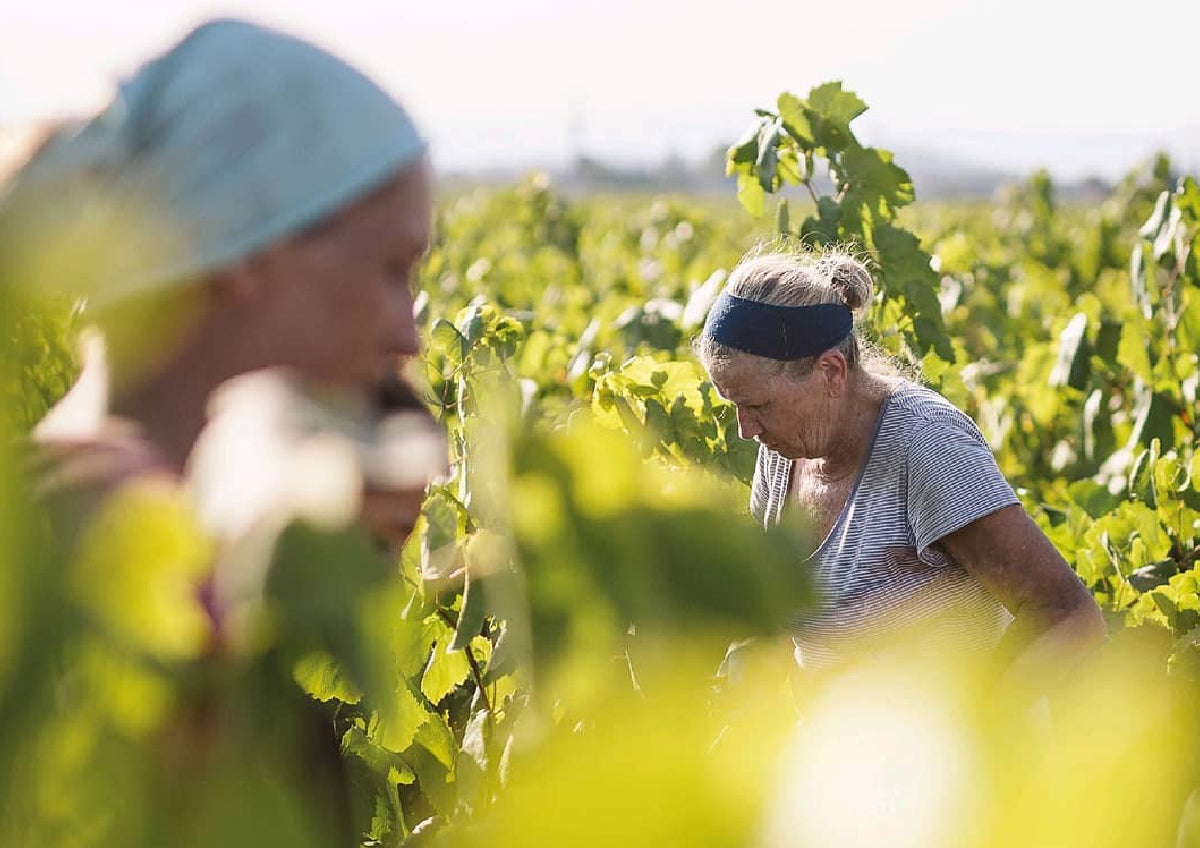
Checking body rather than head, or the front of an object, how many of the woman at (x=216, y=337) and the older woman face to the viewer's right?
1

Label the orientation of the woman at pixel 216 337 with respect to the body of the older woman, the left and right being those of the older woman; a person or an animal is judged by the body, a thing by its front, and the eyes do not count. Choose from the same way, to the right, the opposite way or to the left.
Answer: the opposite way

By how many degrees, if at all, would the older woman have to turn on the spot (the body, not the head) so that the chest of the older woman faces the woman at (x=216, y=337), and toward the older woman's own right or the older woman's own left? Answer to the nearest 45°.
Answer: approximately 45° to the older woman's own left

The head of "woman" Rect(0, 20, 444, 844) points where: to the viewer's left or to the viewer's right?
to the viewer's right

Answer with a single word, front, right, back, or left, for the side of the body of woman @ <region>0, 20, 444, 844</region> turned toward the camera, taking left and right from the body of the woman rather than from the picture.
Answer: right

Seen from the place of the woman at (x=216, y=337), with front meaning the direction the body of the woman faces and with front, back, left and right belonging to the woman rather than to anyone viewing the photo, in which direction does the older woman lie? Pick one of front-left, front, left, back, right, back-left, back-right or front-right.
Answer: front-left

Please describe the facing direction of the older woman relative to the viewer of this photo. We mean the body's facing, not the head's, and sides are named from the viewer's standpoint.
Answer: facing the viewer and to the left of the viewer
